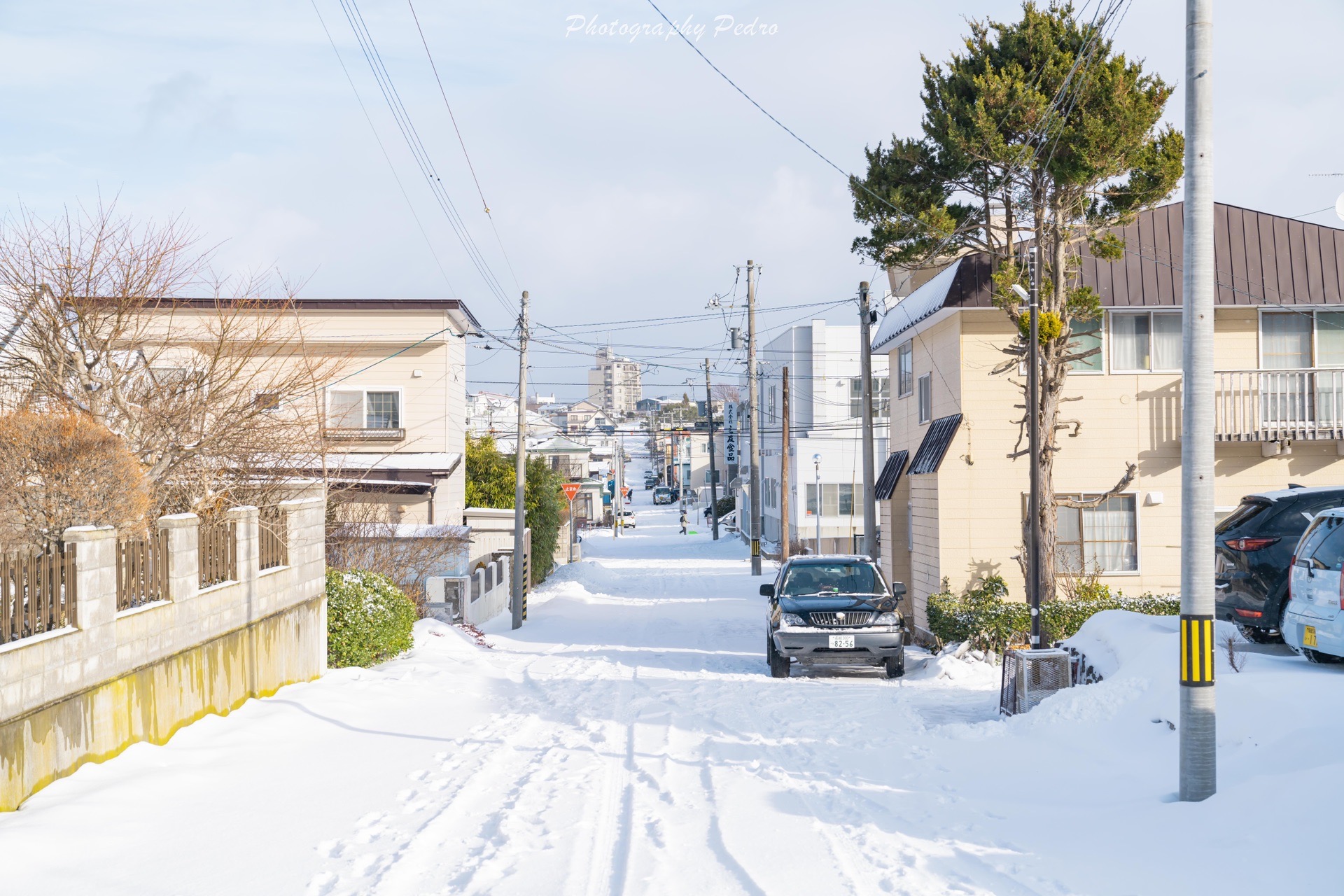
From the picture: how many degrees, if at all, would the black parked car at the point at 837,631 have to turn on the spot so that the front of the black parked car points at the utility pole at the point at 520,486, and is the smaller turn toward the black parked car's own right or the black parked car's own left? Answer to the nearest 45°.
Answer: approximately 135° to the black parked car's own right

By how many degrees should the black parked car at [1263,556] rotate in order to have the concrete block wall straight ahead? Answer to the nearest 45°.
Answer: approximately 180°

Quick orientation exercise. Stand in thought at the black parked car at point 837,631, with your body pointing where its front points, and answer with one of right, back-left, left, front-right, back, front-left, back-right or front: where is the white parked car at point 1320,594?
front-left

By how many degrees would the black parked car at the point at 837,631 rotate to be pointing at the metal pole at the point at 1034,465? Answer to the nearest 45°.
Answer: approximately 90° to its left

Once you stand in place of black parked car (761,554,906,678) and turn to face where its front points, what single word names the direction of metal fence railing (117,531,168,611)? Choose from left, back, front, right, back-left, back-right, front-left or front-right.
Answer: front-right

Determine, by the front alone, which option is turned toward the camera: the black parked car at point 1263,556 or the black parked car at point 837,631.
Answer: the black parked car at point 837,631

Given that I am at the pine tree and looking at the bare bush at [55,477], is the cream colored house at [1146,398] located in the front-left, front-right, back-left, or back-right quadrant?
back-right

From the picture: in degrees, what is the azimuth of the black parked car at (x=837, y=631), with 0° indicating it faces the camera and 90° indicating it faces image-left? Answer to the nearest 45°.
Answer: approximately 0°

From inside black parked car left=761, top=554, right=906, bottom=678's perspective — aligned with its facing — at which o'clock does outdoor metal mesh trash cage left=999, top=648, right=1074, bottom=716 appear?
The outdoor metal mesh trash cage is roughly at 11 o'clock from the black parked car.

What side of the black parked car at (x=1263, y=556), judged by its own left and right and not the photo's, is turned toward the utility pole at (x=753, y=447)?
left

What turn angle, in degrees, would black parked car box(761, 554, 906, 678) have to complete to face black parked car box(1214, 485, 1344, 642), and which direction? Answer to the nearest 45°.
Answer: approximately 45° to its left

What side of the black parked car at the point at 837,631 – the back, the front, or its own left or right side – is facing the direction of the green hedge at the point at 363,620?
right

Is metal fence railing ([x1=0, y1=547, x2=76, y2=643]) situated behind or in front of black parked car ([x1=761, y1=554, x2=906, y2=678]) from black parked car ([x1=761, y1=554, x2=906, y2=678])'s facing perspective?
in front

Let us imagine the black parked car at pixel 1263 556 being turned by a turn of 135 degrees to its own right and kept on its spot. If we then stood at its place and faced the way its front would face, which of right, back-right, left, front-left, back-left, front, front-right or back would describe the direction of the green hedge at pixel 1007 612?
back-right

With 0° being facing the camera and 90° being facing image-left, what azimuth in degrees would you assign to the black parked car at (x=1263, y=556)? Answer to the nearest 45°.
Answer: approximately 225°
